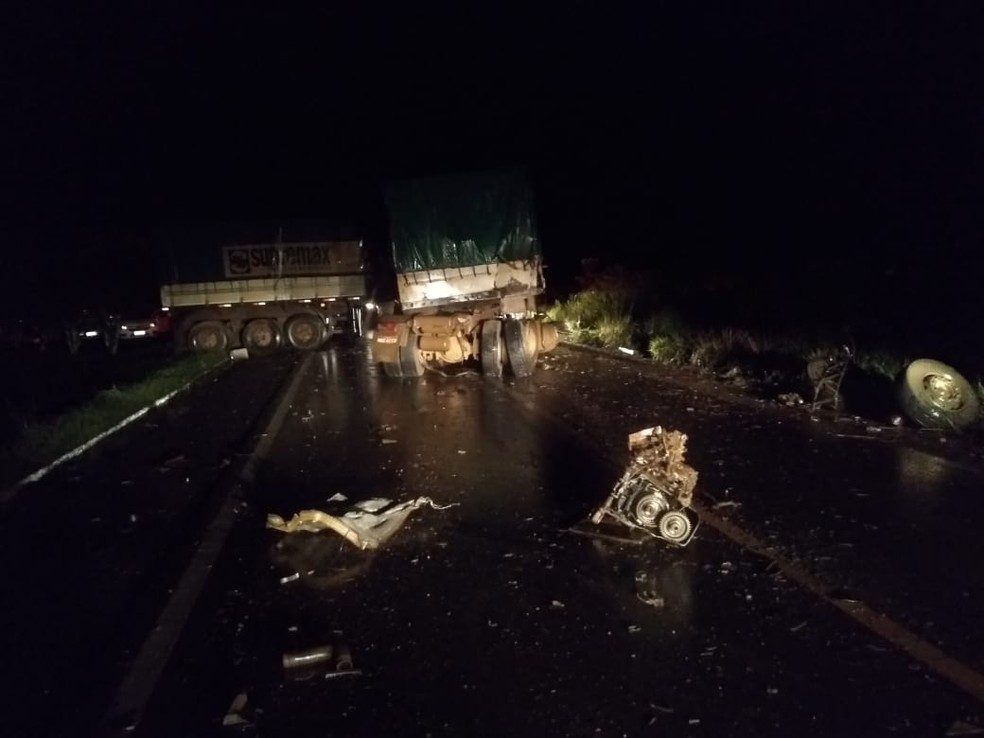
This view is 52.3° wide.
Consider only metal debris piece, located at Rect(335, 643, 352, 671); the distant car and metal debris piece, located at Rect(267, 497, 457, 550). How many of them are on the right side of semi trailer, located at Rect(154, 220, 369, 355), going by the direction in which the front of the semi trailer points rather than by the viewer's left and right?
2

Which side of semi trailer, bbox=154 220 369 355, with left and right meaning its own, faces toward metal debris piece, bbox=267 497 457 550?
right

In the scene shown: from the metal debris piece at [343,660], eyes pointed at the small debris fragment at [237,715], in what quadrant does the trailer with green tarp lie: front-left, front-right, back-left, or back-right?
back-right

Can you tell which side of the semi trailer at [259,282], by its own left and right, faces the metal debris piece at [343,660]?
right

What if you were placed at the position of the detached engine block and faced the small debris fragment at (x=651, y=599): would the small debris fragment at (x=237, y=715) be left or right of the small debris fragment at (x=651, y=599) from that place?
right

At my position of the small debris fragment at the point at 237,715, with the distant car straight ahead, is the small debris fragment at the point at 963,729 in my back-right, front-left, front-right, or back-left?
back-right

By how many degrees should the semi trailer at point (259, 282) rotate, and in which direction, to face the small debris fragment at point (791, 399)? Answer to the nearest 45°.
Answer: approximately 90° to its right

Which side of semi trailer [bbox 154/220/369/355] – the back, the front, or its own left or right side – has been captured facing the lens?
right

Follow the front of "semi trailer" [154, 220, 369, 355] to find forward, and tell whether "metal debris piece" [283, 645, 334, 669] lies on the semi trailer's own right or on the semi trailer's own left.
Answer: on the semi trailer's own right

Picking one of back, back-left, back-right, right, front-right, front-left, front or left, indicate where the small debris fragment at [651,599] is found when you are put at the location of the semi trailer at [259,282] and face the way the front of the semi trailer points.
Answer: right

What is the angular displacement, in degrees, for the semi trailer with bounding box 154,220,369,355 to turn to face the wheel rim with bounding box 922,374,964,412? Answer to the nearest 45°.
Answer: approximately 90° to its right

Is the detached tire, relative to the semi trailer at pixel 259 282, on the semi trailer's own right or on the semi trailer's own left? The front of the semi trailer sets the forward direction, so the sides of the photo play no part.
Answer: on the semi trailer's own right

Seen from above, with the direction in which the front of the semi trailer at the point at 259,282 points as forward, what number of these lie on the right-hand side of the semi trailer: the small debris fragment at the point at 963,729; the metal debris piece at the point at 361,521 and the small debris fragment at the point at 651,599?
3
